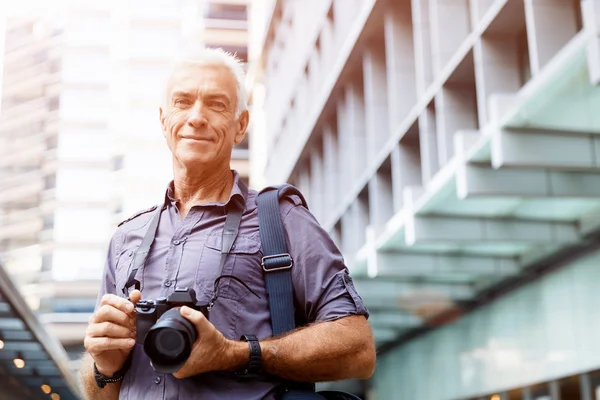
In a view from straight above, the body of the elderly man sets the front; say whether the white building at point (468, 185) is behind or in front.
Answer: behind

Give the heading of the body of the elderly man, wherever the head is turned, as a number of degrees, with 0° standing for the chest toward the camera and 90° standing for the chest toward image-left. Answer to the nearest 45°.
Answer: approximately 45°
